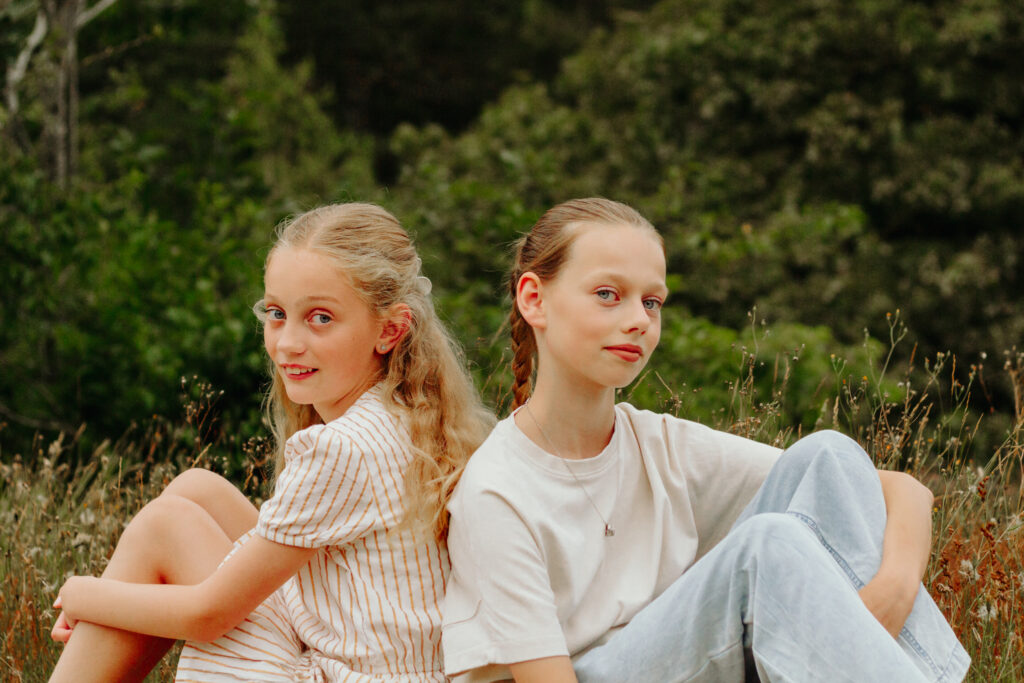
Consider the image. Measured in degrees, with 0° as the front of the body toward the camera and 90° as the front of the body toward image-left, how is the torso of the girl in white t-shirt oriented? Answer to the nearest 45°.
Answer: approximately 315°
